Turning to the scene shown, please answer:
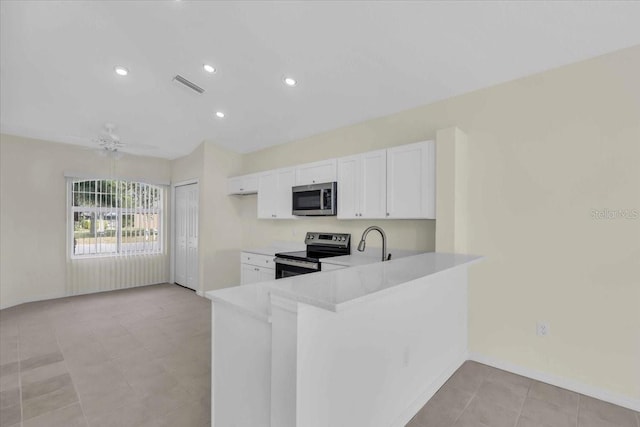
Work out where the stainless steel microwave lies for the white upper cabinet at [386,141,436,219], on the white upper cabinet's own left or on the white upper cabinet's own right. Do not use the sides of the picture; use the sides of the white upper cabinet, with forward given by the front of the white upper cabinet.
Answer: on the white upper cabinet's own right

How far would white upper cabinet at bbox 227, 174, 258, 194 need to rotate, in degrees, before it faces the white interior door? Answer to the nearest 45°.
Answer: approximately 90° to its right

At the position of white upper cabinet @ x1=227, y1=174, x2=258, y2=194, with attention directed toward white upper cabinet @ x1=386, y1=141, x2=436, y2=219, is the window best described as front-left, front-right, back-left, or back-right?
back-right

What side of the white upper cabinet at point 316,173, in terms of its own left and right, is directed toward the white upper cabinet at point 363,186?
left

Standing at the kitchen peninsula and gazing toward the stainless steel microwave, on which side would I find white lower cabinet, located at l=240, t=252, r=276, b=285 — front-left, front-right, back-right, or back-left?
front-left

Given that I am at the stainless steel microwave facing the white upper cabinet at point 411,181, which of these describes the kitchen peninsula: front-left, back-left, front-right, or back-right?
front-right

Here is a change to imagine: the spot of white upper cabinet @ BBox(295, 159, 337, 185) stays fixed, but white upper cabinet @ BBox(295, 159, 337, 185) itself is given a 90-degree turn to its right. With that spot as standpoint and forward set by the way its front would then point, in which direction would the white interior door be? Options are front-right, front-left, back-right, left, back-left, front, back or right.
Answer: front

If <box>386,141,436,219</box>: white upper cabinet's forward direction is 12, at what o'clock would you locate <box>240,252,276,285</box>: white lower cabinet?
The white lower cabinet is roughly at 2 o'clock from the white upper cabinet.

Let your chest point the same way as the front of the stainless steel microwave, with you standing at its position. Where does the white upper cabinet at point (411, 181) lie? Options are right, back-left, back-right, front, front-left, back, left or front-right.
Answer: left

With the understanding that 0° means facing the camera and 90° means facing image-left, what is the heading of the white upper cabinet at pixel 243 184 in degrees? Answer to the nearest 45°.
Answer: approximately 45°

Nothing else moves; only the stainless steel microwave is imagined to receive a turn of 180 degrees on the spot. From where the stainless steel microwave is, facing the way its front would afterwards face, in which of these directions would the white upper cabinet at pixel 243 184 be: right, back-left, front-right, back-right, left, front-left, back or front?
left
